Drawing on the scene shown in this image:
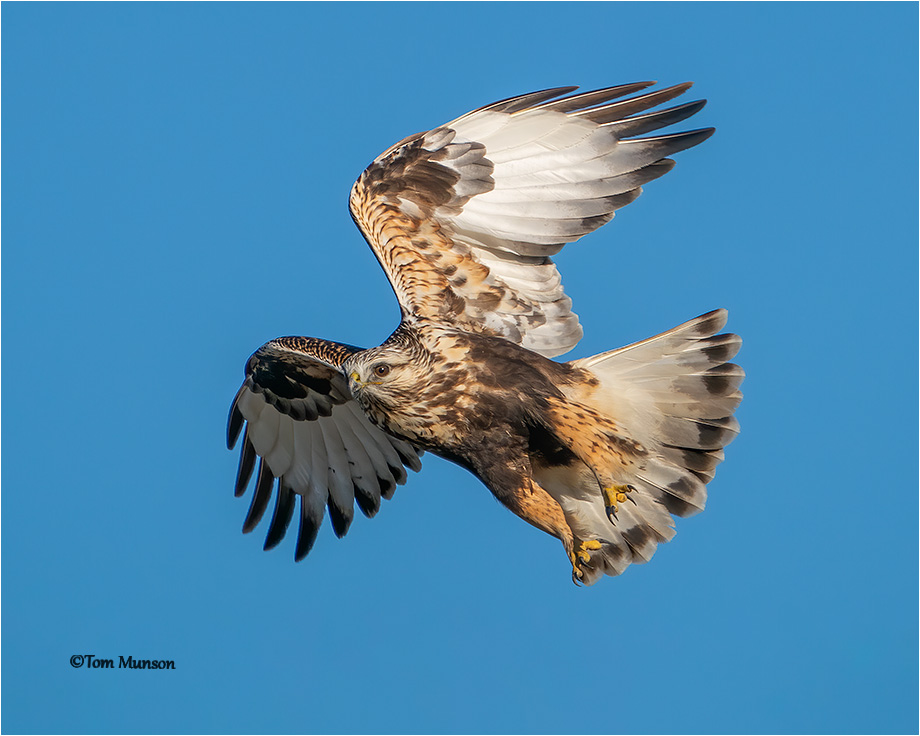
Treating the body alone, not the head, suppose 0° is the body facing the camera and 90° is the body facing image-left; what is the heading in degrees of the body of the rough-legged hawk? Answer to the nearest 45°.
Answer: approximately 45°
